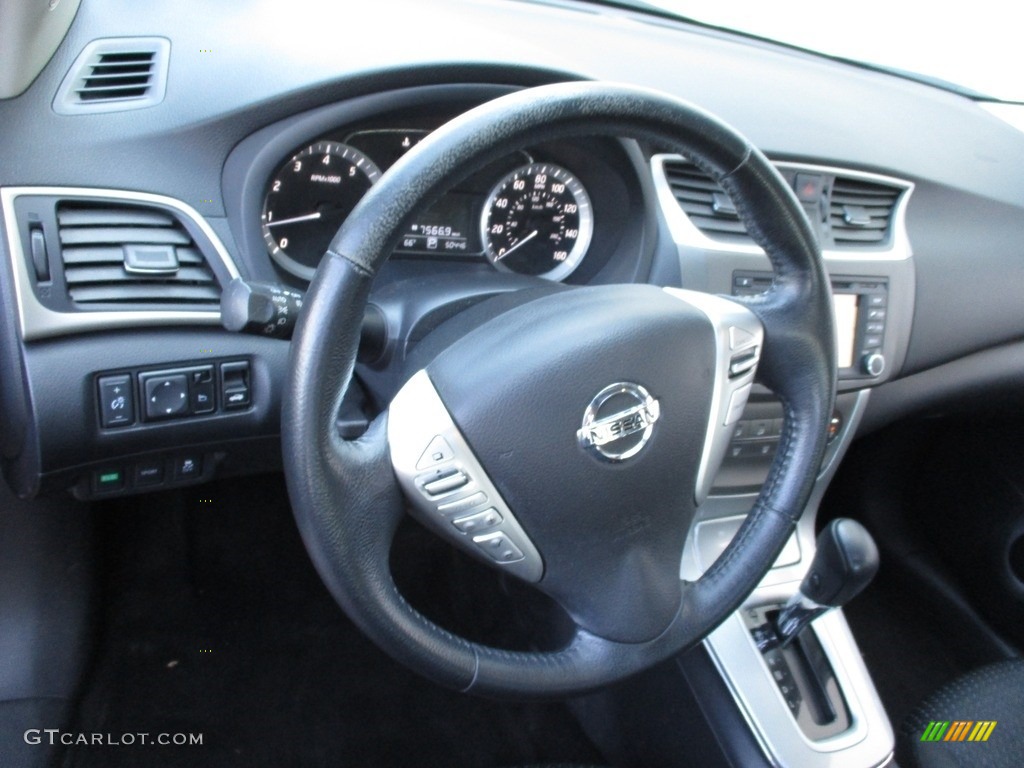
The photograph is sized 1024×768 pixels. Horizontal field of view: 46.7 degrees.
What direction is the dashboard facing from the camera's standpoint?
toward the camera
